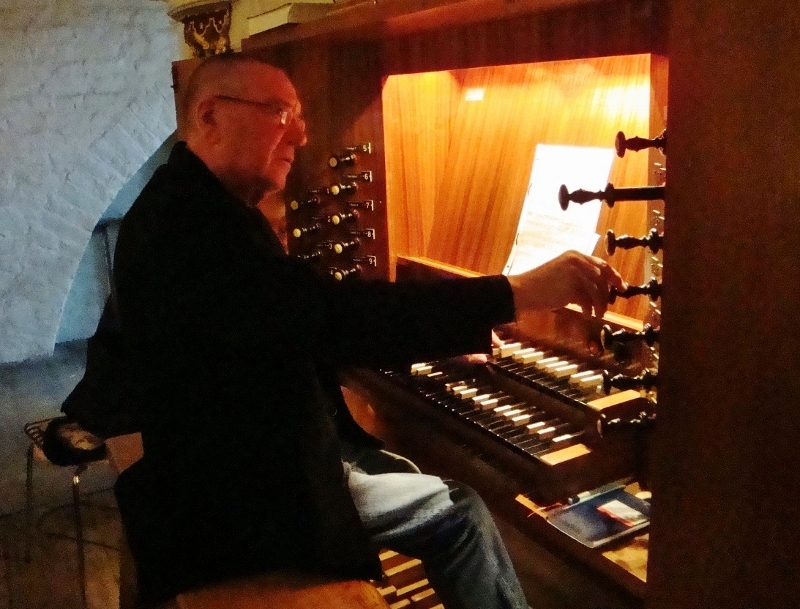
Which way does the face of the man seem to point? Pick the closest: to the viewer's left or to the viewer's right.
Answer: to the viewer's right

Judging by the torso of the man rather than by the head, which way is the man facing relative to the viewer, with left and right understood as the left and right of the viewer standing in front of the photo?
facing to the right of the viewer

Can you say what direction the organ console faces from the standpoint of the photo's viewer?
facing the viewer and to the left of the viewer
